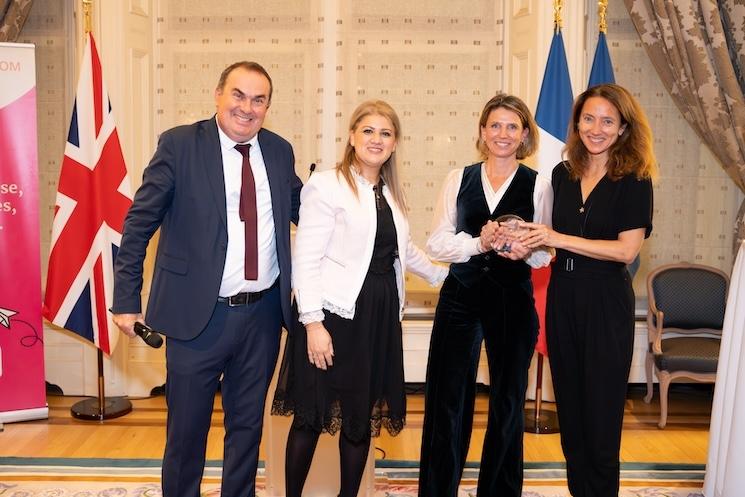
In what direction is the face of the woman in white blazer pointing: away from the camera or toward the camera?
toward the camera

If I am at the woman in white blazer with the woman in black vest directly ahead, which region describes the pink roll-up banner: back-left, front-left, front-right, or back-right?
back-left

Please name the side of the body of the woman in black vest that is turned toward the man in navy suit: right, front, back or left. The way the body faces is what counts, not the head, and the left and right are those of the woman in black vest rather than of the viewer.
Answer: right

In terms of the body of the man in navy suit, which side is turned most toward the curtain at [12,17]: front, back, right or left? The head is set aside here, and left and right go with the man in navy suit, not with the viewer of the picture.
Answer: back

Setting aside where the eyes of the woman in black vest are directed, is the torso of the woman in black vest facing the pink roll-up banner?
no

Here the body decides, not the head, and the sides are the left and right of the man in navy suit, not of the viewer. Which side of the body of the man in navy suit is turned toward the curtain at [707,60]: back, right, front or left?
left

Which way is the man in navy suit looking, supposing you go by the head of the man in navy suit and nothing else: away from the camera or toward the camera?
toward the camera

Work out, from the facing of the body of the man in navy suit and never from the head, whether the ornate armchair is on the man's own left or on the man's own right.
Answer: on the man's own left

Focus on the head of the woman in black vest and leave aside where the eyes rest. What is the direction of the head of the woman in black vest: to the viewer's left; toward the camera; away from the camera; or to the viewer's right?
toward the camera

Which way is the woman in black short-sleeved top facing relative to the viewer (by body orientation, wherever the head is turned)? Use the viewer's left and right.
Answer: facing the viewer and to the left of the viewer

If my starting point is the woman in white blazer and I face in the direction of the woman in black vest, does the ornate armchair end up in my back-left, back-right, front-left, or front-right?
front-left

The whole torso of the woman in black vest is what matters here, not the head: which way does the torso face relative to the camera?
toward the camera

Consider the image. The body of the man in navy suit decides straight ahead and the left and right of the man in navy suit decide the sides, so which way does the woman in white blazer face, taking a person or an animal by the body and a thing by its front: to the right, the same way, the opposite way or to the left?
the same way

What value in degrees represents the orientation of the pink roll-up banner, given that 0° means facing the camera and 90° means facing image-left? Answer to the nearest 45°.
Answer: approximately 0°

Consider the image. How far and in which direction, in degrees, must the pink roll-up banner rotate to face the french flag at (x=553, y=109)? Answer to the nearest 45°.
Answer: approximately 90° to its left

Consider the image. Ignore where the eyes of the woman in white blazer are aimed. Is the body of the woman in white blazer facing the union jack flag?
no

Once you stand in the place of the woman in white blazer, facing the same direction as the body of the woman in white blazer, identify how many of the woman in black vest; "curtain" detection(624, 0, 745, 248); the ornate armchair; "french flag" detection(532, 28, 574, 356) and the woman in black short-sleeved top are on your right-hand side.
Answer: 0

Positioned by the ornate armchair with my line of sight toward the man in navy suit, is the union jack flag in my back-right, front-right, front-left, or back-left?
front-right

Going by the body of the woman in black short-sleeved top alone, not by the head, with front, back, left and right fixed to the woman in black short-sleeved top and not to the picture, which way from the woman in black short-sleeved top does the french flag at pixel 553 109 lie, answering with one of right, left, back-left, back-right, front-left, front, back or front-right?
back-right

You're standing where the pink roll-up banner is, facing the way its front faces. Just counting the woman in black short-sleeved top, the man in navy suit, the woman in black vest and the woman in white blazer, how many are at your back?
0
